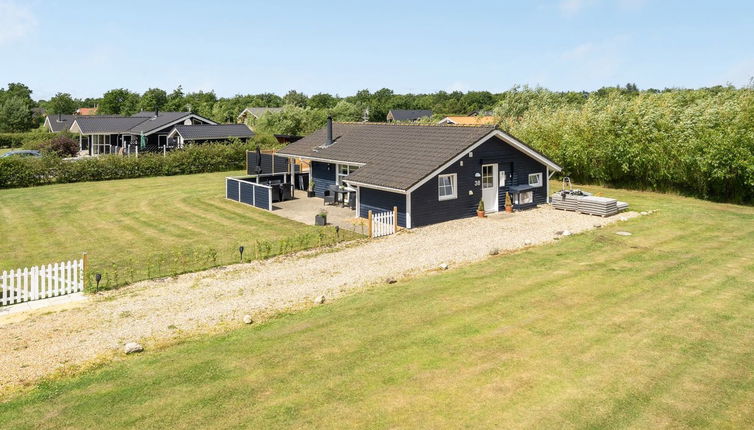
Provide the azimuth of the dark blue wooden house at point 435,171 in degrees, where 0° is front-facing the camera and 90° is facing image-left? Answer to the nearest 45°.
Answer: approximately 315°

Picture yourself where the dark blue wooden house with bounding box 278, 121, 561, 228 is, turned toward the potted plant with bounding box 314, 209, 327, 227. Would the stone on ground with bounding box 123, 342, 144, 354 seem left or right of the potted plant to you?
left

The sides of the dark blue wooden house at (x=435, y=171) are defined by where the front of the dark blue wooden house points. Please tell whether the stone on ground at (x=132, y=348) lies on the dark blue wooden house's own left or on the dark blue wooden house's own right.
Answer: on the dark blue wooden house's own right

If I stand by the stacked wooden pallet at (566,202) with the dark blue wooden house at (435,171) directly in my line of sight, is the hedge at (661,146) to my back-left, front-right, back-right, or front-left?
back-right

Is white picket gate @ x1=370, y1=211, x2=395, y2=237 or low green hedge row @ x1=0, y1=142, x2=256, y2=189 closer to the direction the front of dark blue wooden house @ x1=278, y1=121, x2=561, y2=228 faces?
the white picket gate

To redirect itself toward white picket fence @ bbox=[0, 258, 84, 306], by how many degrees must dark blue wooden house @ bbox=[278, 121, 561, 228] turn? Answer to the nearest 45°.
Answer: approximately 90° to its right

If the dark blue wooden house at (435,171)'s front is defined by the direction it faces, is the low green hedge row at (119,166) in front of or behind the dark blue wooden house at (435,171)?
behind

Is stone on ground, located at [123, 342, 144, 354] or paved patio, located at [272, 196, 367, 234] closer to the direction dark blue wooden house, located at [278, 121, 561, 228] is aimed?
the stone on ground

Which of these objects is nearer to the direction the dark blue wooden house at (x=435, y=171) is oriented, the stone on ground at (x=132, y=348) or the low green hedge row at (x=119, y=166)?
the stone on ground

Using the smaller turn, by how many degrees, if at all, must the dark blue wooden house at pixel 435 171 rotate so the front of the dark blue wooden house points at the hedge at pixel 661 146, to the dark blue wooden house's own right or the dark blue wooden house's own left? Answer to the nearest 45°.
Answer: approximately 90° to the dark blue wooden house's own left
